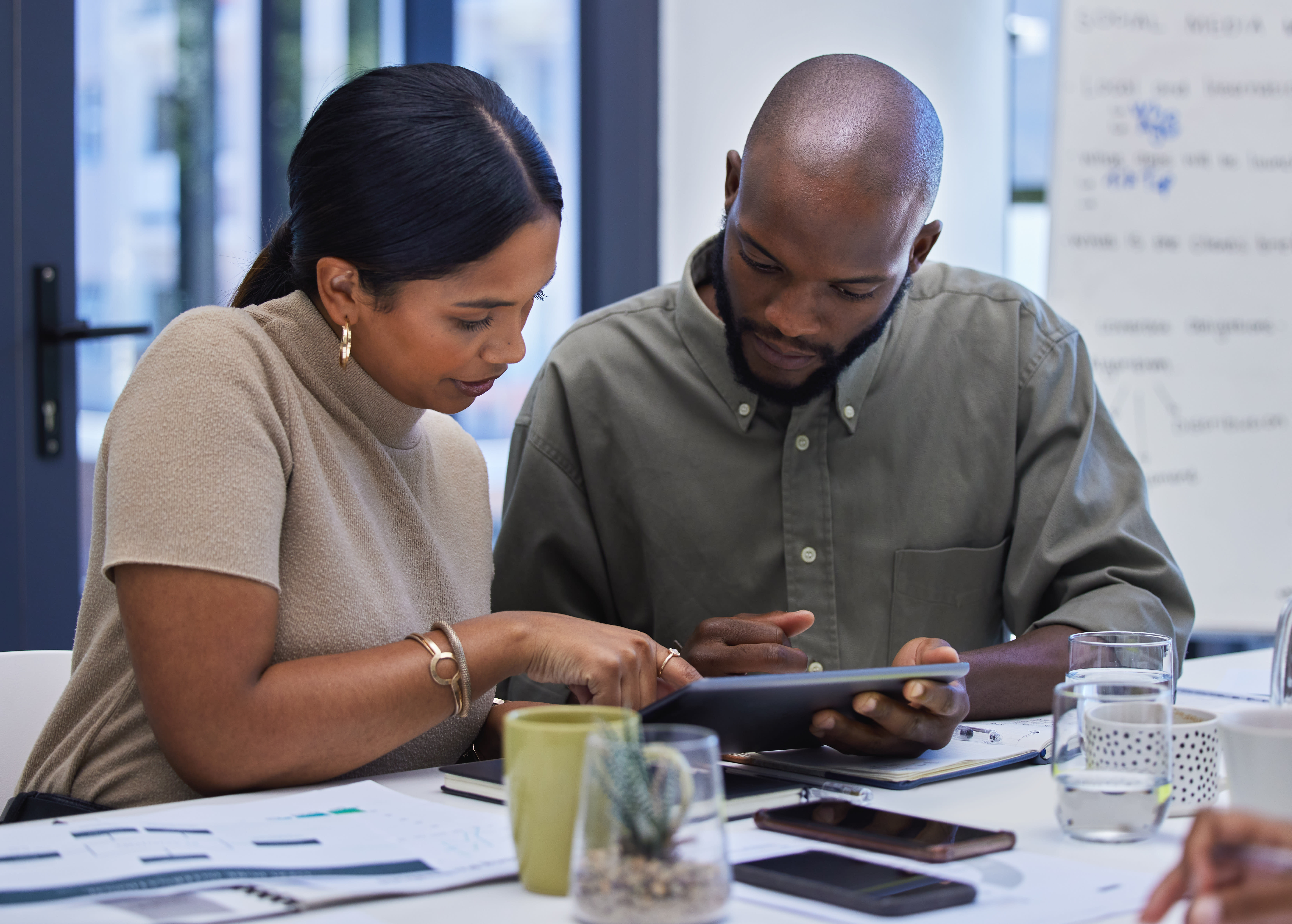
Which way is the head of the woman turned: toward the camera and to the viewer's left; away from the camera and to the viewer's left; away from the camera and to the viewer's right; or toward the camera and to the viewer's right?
toward the camera and to the viewer's right

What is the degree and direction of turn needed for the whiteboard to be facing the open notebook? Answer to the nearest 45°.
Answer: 0° — it already faces it

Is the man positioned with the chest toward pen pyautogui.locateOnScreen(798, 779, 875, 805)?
yes

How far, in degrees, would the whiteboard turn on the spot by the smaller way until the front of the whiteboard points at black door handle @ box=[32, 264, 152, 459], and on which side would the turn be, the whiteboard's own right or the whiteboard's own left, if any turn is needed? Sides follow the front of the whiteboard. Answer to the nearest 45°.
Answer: approximately 45° to the whiteboard's own right

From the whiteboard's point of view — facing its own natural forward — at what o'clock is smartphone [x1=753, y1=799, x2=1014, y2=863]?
The smartphone is roughly at 12 o'clock from the whiteboard.

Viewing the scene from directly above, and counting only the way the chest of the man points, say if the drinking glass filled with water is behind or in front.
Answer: in front

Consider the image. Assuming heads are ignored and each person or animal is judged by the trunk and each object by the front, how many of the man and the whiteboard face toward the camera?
2

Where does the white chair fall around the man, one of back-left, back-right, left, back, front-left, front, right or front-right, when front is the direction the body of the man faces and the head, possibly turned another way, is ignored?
front-right

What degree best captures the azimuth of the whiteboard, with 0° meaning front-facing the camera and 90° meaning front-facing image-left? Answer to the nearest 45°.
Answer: approximately 0°
